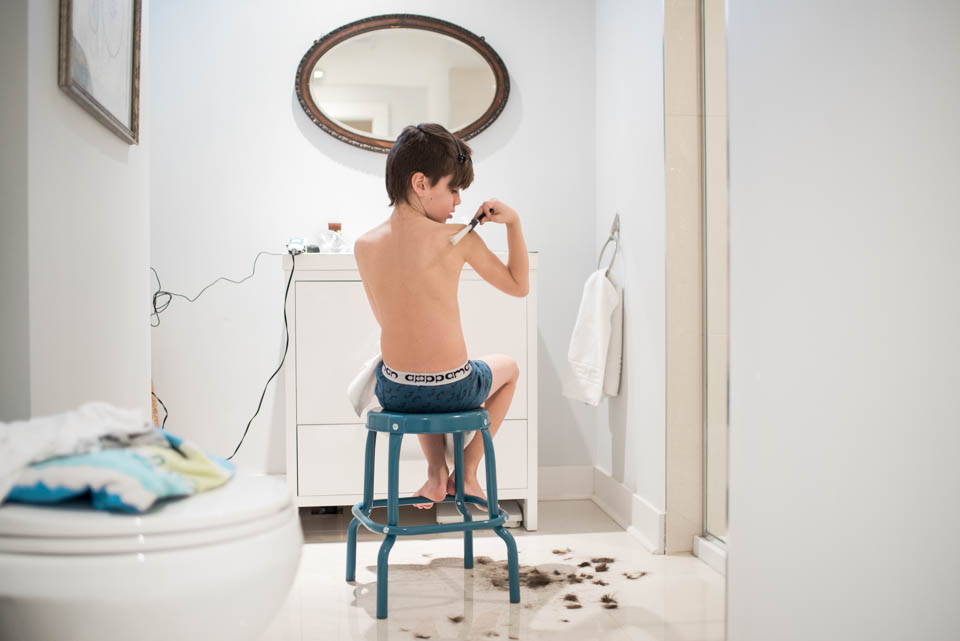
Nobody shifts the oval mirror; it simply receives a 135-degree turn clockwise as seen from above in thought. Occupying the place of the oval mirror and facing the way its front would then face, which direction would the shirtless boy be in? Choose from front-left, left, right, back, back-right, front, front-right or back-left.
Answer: back-left

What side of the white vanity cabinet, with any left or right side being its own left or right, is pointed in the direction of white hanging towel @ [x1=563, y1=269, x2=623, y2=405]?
left

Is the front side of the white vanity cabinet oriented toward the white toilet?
yes

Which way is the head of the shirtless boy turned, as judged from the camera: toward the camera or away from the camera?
away from the camera

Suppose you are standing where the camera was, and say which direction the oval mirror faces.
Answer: facing the viewer

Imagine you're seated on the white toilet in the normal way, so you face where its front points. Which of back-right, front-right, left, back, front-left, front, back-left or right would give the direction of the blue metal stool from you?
front-left

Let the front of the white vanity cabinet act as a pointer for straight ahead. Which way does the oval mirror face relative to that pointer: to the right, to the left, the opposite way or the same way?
the same way

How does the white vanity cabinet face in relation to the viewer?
toward the camera

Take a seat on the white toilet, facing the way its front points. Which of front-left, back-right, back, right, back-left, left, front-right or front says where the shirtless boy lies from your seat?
front-left

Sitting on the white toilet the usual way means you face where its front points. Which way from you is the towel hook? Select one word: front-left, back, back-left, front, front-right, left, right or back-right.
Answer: front-left

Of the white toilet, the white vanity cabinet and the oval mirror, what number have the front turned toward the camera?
2

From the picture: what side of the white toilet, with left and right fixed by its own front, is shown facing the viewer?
right

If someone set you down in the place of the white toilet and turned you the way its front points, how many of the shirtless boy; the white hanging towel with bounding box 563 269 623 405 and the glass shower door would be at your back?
0

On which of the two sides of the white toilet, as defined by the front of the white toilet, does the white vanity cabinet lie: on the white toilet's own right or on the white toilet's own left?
on the white toilet's own left

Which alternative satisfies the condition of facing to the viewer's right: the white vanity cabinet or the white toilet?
the white toilet

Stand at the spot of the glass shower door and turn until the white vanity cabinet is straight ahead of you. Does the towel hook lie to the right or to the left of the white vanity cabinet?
right

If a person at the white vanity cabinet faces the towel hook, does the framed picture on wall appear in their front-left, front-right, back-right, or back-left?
back-right
